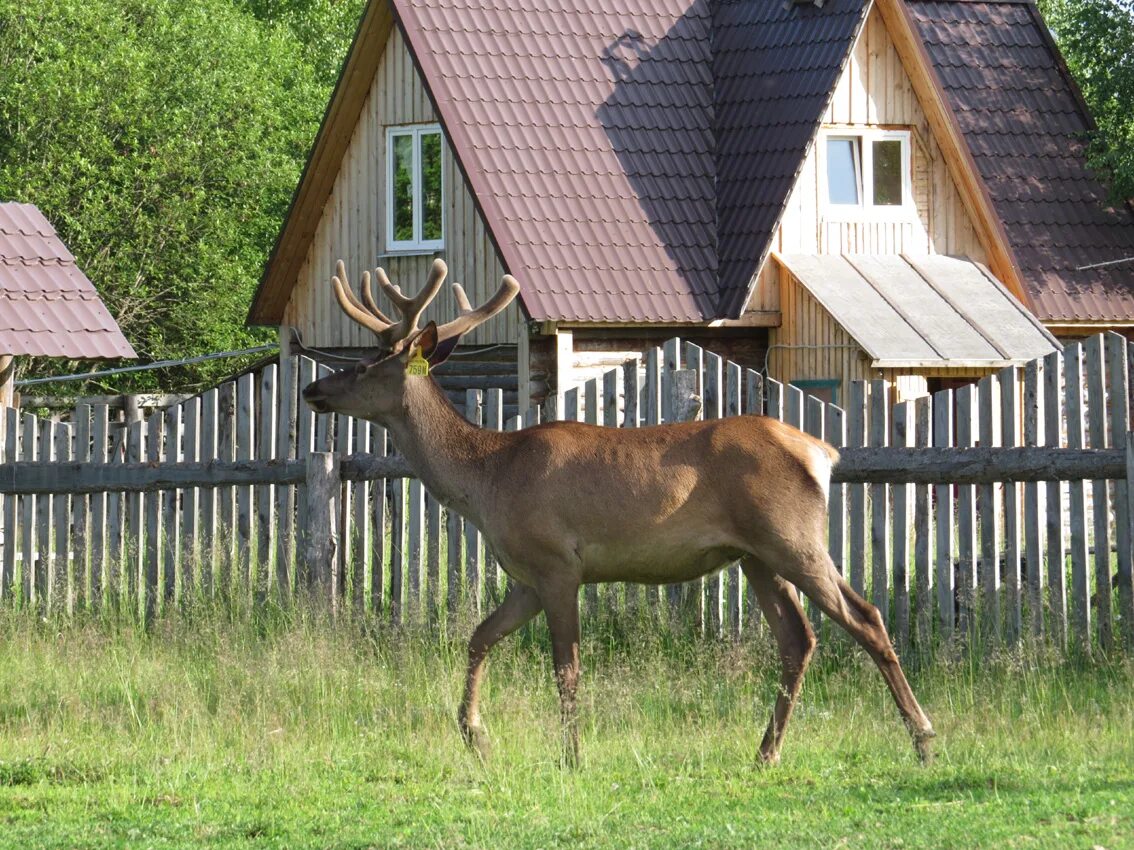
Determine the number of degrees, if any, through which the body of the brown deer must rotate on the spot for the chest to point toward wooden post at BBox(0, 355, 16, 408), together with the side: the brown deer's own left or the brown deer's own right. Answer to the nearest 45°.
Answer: approximately 45° to the brown deer's own right

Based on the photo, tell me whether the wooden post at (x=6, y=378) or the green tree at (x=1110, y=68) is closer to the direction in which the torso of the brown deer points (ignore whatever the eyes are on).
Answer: the wooden post

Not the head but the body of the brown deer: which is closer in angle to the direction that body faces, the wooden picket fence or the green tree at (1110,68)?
the wooden picket fence

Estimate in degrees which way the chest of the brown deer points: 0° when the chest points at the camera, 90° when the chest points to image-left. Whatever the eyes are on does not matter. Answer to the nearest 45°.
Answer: approximately 90°

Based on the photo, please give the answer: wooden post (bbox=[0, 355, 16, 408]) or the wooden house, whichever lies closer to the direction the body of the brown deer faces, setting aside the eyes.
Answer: the wooden post

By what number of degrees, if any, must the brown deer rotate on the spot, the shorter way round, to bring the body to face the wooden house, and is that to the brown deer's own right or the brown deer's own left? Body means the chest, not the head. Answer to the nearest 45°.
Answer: approximately 90° to the brown deer's own right

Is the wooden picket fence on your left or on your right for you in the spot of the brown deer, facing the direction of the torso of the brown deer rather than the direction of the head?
on your right

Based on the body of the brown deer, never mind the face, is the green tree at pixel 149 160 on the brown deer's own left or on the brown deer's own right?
on the brown deer's own right
